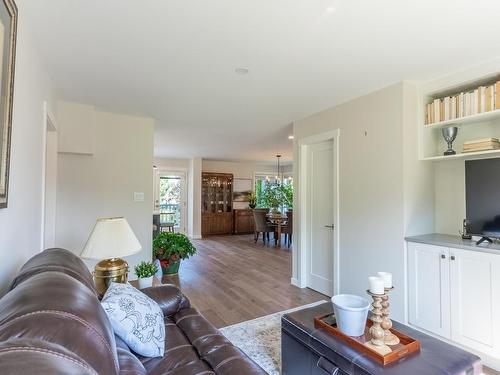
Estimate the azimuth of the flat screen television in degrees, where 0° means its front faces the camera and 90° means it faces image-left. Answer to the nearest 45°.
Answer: approximately 45°

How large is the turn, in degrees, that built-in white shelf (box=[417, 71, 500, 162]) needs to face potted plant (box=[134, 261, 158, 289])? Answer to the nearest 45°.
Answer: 0° — it already faces it

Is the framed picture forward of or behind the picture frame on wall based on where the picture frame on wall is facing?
forward

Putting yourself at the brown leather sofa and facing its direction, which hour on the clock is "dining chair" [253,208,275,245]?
The dining chair is roughly at 10 o'clock from the brown leather sofa.

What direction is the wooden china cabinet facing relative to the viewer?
toward the camera

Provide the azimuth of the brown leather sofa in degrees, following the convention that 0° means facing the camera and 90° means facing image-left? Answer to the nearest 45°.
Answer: approximately 270°

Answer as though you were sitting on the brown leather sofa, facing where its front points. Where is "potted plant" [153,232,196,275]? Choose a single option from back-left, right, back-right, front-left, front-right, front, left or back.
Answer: left

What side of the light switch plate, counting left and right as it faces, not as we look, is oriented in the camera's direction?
front

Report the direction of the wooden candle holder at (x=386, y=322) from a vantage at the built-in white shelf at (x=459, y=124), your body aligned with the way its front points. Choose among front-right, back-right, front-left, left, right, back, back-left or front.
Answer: front-left

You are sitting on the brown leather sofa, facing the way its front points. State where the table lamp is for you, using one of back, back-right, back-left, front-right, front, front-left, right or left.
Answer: left

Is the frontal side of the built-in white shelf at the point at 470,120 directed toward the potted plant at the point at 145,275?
yes

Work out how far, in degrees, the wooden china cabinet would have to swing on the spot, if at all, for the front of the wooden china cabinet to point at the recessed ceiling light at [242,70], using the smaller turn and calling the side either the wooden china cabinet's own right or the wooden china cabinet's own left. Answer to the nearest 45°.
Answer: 0° — it already faces it

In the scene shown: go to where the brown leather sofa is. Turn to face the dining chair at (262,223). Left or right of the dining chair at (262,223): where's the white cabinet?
right
